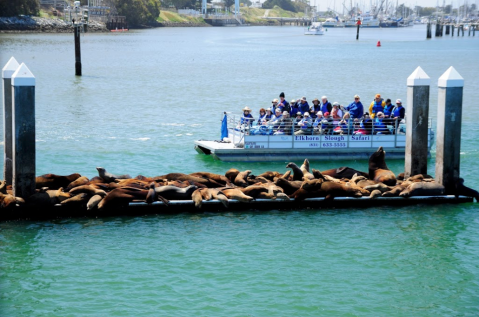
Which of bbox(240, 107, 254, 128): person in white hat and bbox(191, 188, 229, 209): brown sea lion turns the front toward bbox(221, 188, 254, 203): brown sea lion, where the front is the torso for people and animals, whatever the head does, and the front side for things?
the person in white hat

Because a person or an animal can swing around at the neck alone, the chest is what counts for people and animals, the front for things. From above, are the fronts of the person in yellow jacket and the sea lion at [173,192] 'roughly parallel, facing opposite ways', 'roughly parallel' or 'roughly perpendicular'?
roughly perpendicular

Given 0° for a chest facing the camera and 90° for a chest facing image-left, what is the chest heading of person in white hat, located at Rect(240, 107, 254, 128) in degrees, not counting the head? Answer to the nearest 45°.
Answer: approximately 0°

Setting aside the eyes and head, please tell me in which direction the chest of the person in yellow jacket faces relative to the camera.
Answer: toward the camera

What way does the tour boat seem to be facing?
to the viewer's left

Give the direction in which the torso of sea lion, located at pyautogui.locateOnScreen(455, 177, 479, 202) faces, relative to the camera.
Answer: to the viewer's left
